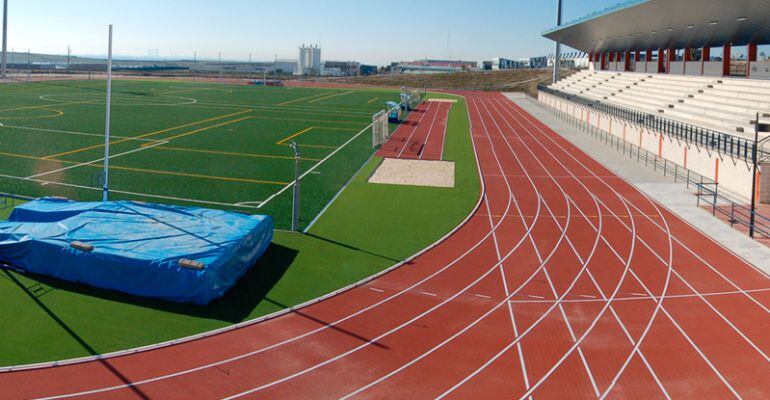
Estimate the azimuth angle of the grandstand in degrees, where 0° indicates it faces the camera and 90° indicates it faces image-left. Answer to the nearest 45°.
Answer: approximately 45°

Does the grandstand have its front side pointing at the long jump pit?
yes
